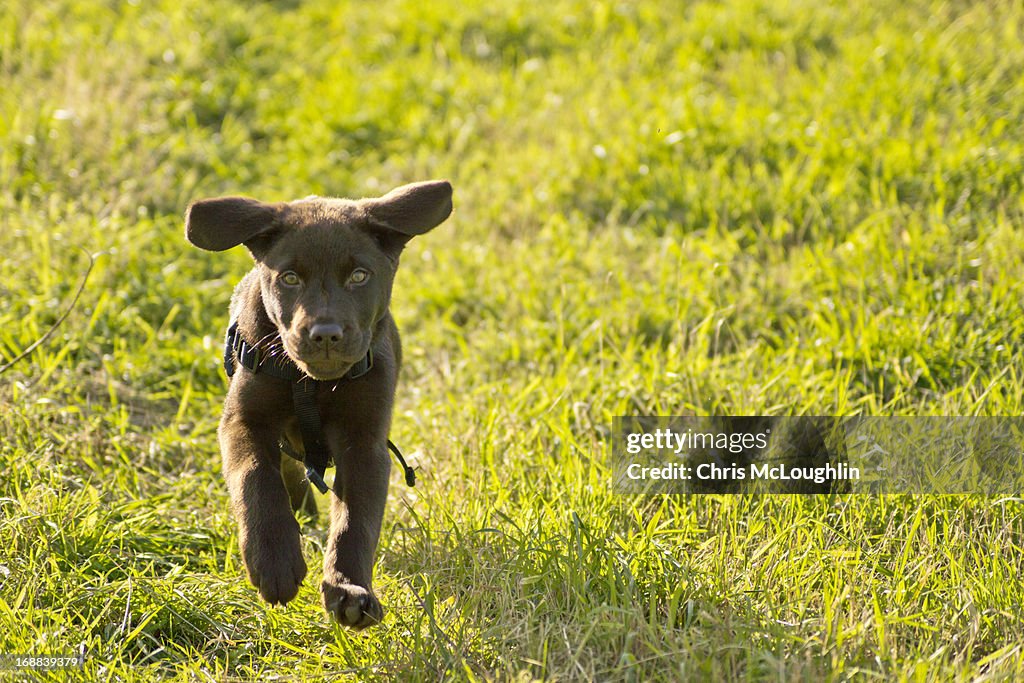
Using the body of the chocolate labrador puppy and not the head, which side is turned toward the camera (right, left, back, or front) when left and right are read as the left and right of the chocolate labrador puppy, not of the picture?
front
